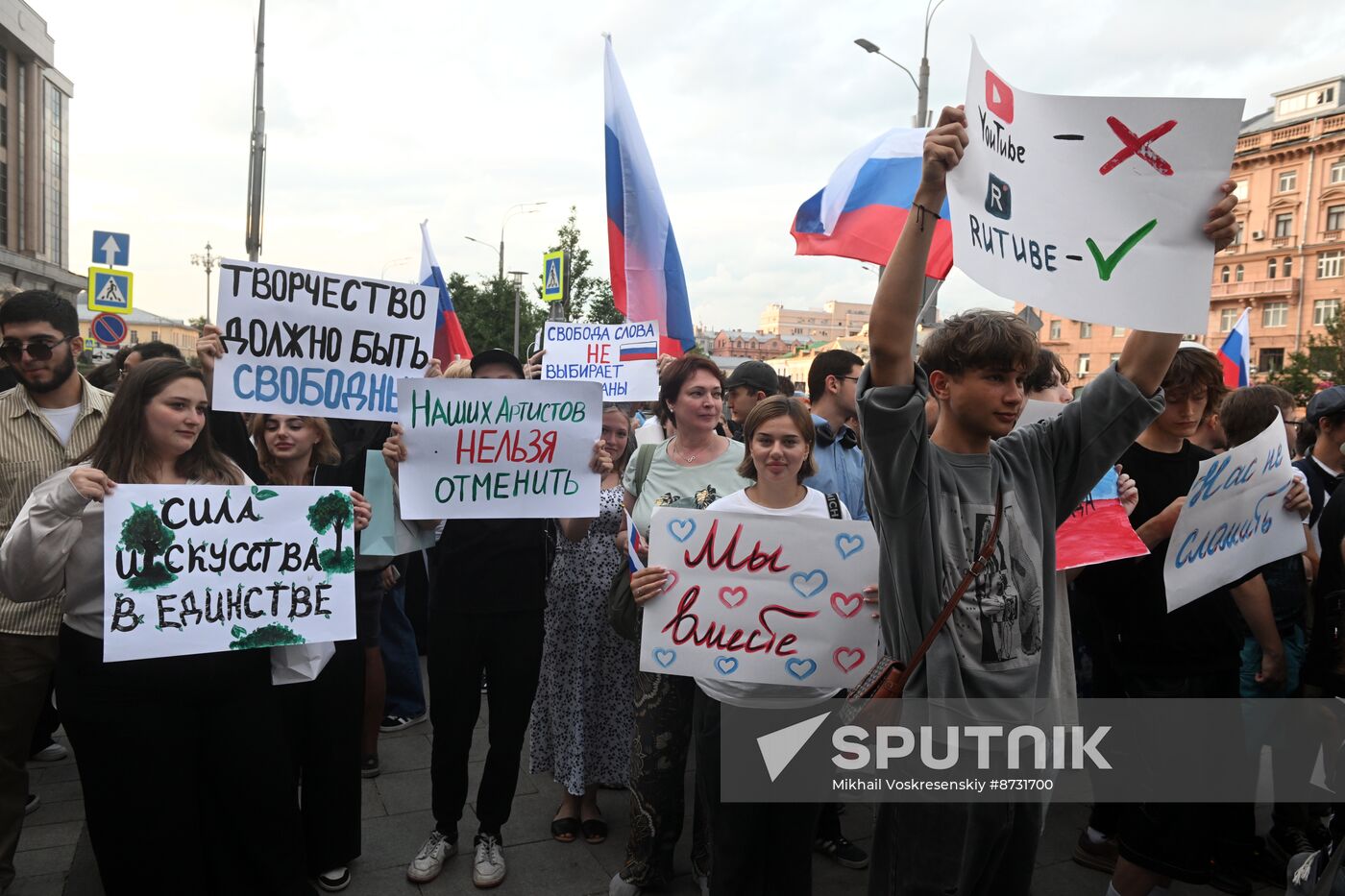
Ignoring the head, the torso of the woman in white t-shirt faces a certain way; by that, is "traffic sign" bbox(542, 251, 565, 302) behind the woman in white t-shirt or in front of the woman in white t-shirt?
behind

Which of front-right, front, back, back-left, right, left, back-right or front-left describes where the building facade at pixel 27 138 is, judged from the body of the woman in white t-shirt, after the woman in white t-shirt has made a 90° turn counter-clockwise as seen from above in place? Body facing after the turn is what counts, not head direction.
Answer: back-left

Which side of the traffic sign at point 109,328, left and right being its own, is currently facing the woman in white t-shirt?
front

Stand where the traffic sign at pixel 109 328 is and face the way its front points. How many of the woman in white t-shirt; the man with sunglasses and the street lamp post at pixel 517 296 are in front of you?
2

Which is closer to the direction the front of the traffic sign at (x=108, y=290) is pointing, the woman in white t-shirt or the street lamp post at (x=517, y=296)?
the woman in white t-shirt

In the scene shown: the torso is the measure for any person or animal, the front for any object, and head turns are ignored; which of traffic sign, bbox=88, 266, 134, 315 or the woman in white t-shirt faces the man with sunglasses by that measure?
the traffic sign

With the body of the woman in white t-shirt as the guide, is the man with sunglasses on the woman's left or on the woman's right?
on the woman's right

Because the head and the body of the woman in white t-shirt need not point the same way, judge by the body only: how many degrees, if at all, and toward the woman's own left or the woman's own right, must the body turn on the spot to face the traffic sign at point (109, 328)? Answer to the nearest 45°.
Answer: approximately 135° to the woman's own right
